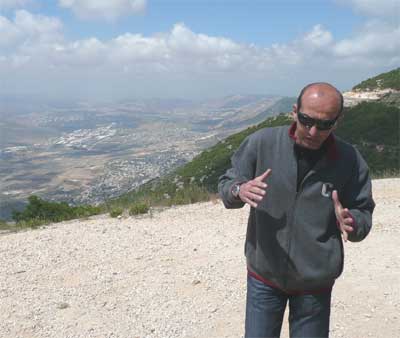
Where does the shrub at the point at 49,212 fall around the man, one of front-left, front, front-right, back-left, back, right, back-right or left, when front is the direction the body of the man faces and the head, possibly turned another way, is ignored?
back-right

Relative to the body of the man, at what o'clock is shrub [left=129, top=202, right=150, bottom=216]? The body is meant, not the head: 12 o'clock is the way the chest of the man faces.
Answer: The shrub is roughly at 5 o'clock from the man.

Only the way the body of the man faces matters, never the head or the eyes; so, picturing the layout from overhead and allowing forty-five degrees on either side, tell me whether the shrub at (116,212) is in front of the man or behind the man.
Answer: behind

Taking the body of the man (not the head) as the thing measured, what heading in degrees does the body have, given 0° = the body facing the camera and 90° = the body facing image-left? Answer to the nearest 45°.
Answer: approximately 0°
